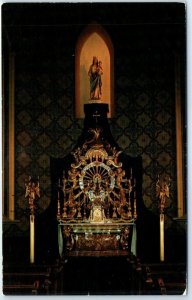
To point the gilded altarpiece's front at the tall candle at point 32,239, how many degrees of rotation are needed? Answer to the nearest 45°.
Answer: approximately 45° to its right

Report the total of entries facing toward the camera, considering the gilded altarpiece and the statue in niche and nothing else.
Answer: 2

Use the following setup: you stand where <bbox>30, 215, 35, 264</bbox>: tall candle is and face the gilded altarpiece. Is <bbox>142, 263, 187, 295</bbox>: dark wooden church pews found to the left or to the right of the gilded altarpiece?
right

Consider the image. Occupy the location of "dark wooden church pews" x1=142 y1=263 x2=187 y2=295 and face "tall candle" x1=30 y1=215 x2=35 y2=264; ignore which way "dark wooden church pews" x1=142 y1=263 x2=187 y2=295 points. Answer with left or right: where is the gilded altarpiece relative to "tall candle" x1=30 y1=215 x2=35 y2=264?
right

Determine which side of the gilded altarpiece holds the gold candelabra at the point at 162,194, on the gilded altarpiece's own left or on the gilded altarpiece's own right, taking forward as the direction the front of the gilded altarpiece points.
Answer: on the gilded altarpiece's own left

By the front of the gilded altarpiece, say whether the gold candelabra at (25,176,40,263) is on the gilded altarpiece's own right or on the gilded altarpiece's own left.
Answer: on the gilded altarpiece's own right

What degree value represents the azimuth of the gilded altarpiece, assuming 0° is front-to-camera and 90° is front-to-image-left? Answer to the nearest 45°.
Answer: approximately 0°
